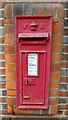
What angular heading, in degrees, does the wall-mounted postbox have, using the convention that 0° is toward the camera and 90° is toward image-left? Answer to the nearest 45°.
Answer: approximately 0°
